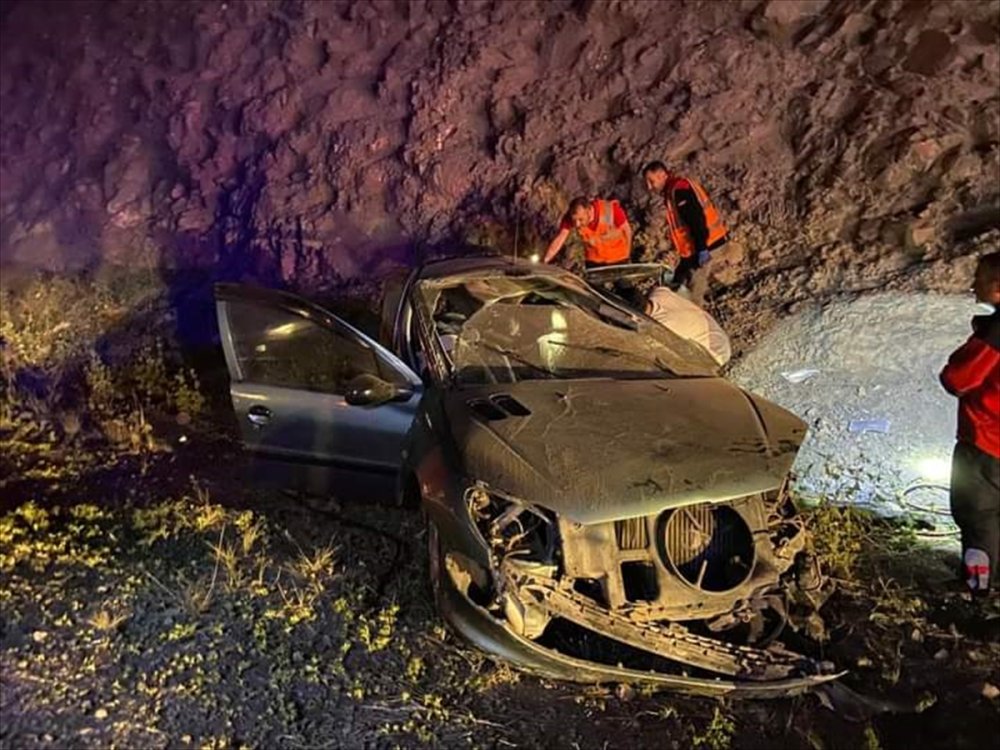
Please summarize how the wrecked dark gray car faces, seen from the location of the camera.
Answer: facing the viewer and to the right of the viewer

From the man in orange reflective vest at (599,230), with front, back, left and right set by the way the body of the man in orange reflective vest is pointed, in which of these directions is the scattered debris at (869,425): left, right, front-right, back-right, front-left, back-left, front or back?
left

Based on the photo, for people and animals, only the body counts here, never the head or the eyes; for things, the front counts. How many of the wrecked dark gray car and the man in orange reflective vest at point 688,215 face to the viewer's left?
1

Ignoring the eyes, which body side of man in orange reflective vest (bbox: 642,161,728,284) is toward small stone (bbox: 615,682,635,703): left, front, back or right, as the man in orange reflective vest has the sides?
left

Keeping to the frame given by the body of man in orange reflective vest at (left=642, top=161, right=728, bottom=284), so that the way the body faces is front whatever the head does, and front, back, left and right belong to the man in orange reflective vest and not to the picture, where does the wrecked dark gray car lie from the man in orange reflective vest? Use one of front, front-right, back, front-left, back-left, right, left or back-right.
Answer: left

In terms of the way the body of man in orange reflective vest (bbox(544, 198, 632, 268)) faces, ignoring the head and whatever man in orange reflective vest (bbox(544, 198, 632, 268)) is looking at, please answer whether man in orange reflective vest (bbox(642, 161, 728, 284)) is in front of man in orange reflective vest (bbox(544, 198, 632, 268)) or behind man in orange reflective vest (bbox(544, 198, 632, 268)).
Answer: behind

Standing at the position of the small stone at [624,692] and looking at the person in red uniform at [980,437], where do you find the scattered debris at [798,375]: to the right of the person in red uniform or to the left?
left

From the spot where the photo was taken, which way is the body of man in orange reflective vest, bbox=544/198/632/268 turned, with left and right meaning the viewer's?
facing the viewer and to the left of the viewer

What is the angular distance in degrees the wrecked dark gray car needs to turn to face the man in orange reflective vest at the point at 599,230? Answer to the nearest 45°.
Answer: approximately 135° to its left

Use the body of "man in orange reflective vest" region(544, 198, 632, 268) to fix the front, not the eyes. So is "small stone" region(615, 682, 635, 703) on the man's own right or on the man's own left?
on the man's own left

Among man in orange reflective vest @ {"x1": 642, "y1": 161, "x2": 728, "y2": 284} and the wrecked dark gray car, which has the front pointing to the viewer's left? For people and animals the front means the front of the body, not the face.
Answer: the man in orange reflective vest

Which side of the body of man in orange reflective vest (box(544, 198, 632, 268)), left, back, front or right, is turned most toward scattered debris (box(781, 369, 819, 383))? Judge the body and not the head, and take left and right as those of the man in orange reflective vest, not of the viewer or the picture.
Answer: left

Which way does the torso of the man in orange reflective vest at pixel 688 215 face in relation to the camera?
to the viewer's left

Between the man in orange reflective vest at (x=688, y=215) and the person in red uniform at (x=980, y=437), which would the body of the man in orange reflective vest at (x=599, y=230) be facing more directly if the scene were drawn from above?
the person in red uniform
